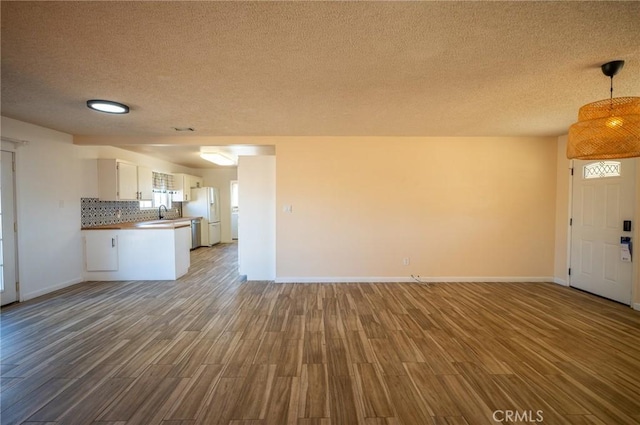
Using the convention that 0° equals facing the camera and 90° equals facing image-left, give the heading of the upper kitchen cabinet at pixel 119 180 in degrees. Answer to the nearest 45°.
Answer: approximately 315°

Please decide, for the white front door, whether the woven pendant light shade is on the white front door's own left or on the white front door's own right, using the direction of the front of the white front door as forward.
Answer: on the white front door's own left

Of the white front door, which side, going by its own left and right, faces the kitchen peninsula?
front
